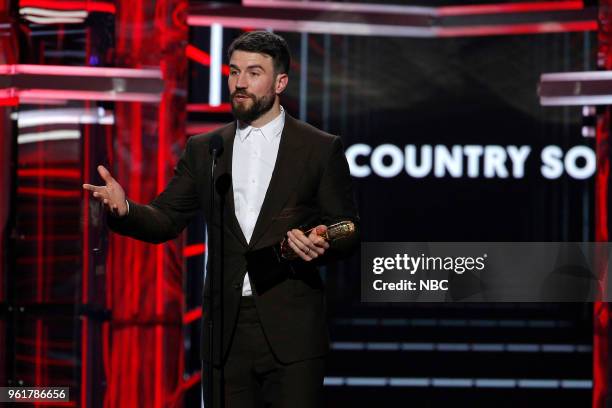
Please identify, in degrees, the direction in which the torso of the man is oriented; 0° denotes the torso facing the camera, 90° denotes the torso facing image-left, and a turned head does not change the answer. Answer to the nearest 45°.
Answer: approximately 45°
